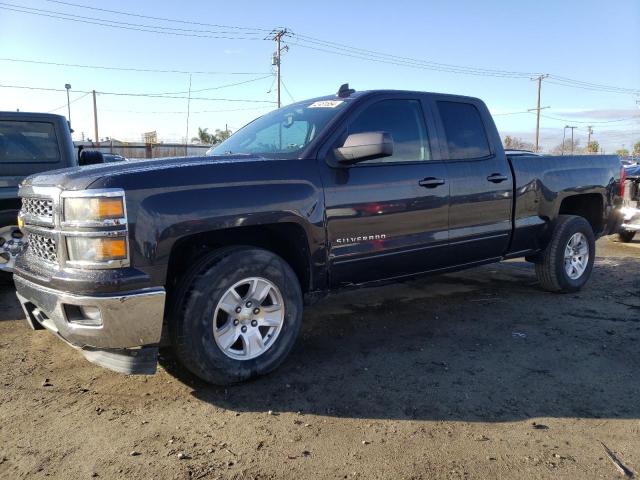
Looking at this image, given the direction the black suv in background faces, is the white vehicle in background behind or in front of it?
behind

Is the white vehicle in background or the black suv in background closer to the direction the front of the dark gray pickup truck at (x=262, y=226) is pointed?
the black suv in background

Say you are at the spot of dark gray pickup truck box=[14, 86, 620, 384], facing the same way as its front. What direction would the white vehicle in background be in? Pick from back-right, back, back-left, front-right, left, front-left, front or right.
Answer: back

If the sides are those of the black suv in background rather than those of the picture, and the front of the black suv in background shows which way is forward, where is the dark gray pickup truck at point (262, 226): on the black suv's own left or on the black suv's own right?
on the black suv's own left

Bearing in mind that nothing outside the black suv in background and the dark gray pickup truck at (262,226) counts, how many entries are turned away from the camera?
0

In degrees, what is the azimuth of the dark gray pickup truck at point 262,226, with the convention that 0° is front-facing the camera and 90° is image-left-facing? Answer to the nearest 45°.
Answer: approximately 45°
